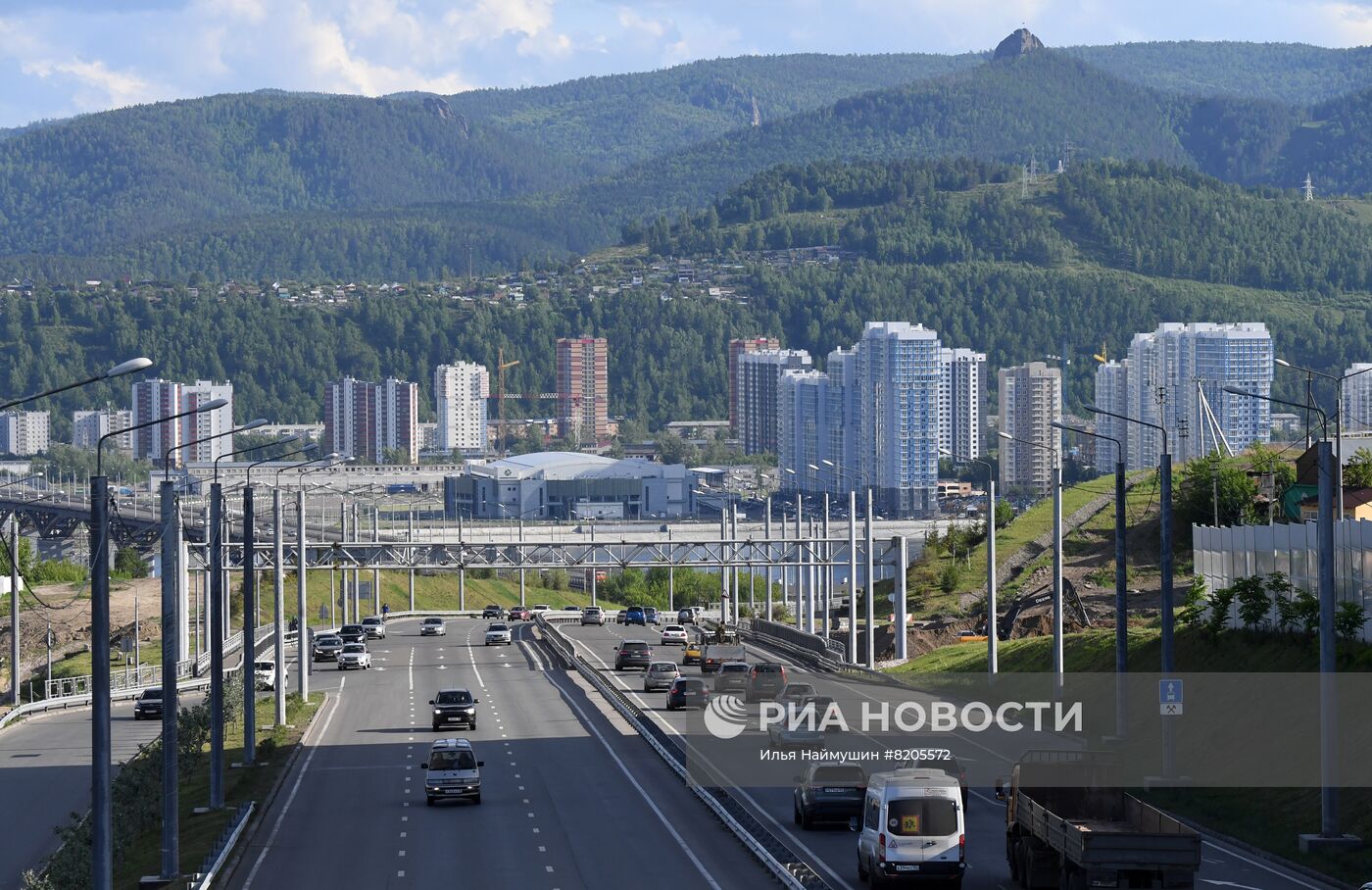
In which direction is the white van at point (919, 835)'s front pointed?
away from the camera

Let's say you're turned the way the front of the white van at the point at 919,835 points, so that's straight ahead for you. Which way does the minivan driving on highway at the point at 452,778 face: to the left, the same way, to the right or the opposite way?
the opposite way

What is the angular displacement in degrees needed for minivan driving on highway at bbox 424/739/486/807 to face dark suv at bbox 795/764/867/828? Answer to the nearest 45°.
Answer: approximately 45° to its left

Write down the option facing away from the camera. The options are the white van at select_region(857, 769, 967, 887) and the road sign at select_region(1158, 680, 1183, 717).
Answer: the white van

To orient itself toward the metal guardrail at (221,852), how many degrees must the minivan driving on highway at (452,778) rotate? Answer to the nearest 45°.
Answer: approximately 45° to its right

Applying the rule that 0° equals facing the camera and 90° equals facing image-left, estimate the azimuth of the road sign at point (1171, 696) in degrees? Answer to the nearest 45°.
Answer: approximately 0°

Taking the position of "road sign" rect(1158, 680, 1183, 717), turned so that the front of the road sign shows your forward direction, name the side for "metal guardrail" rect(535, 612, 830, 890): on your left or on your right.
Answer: on your right

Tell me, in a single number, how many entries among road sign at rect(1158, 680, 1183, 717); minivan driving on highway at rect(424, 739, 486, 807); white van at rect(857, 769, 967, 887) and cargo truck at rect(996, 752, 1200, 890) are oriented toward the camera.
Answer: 2
